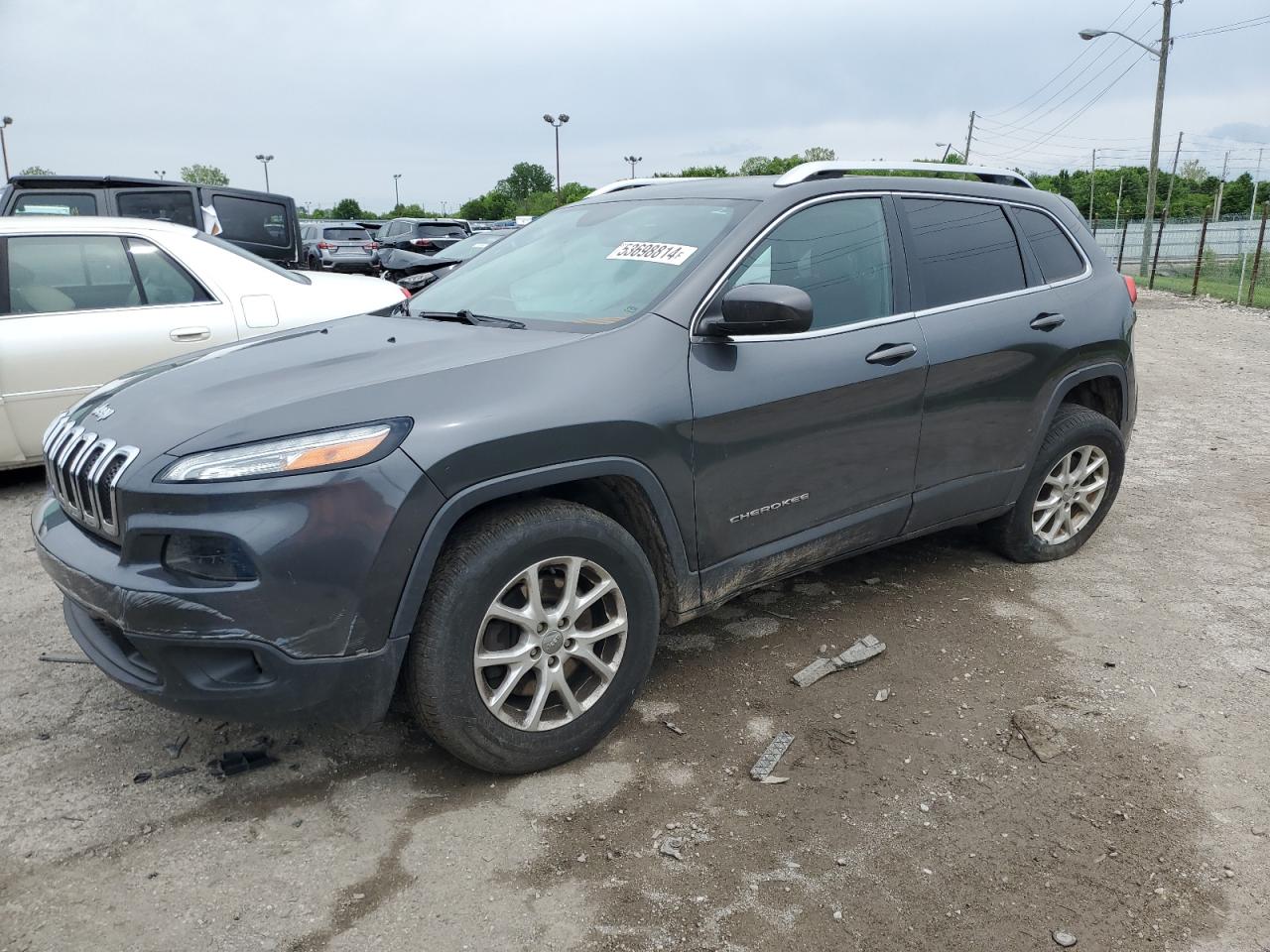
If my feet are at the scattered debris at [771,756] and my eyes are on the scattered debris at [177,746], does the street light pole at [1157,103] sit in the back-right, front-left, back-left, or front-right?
back-right

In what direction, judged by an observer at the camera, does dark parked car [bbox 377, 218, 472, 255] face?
facing away from the viewer and to the left of the viewer

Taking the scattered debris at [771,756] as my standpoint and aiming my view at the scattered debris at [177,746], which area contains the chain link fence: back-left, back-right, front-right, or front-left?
back-right

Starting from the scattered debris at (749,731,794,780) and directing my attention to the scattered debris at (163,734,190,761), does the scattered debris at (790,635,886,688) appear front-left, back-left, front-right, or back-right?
back-right

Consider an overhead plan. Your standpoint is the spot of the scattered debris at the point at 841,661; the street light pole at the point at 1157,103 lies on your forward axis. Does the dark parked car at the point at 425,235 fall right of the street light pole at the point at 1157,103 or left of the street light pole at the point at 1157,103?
left

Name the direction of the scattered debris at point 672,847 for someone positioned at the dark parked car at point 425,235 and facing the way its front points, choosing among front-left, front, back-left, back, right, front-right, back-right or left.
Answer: back-left

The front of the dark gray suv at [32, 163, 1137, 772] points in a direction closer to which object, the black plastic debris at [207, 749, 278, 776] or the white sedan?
the black plastic debris

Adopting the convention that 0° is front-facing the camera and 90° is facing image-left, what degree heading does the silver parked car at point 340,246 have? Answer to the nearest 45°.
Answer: approximately 135°
